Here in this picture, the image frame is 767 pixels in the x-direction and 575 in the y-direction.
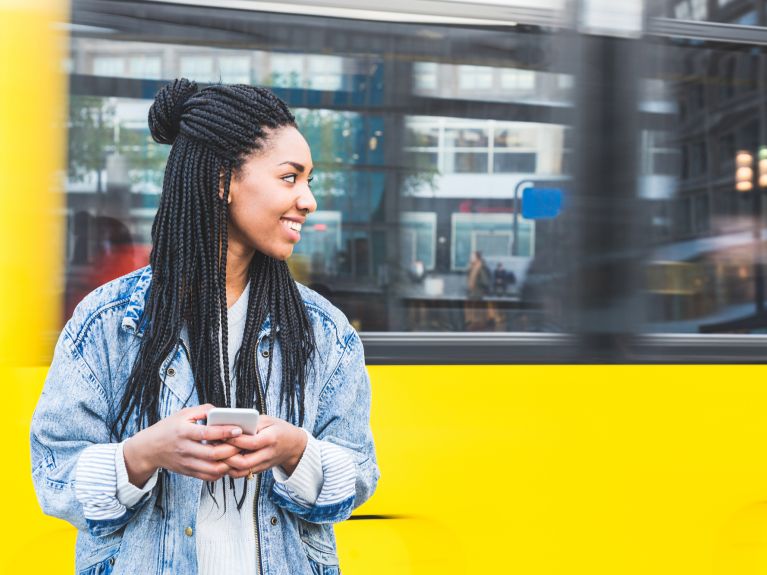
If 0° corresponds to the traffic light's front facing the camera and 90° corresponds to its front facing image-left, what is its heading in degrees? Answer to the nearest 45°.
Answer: approximately 0°
